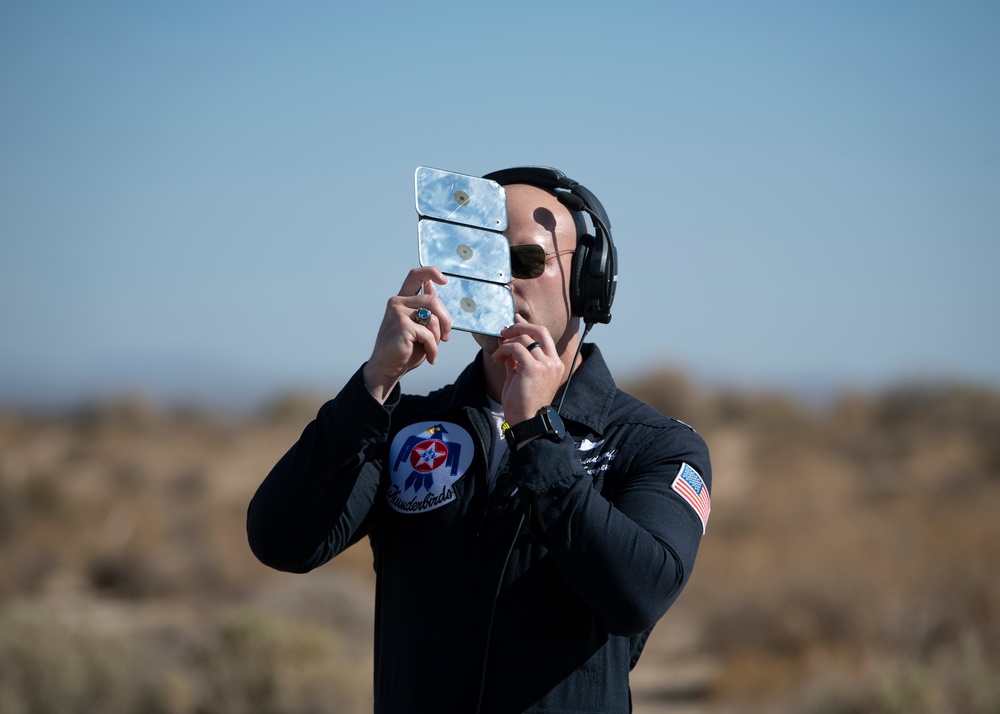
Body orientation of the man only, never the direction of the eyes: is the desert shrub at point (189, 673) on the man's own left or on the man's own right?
on the man's own right

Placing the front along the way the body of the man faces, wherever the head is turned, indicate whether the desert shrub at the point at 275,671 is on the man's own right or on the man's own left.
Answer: on the man's own right

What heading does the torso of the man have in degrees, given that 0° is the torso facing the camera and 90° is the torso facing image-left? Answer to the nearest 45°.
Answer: approximately 45°
